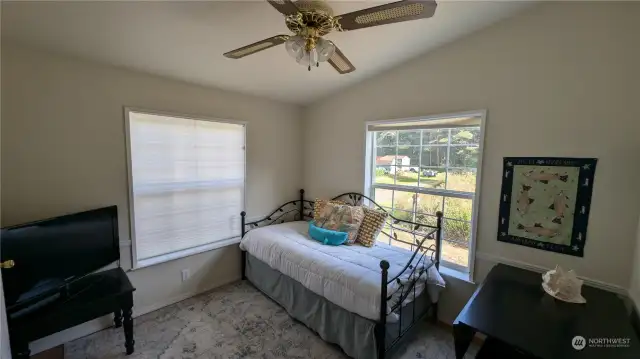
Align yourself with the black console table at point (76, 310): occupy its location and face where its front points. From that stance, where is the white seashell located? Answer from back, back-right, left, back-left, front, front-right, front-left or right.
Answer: front

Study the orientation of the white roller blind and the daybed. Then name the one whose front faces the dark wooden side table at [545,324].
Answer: the white roller blind

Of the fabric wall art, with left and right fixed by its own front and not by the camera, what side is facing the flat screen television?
front

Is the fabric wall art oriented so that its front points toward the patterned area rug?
yes

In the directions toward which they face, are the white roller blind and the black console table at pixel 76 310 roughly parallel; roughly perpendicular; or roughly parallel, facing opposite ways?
roughly parallel

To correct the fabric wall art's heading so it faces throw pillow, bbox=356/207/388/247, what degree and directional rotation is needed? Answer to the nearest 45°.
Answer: approximately 45° to its right

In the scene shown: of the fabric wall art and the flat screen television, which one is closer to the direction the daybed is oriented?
the flat screen television

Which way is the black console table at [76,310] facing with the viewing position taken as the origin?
facing the viewer and to the right of the viewer

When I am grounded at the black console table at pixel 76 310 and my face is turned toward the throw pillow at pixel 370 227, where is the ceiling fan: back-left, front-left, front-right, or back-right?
front-right

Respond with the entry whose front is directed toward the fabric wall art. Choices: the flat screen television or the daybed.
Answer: the flat screen television

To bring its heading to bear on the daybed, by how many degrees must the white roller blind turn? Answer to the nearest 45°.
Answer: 0° — it already faces it

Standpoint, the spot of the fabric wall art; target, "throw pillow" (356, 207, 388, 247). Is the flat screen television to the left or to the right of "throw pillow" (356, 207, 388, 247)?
left

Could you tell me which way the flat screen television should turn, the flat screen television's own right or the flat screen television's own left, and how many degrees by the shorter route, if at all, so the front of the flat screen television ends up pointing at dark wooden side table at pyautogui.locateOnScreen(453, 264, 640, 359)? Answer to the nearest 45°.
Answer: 0° — it already faces it

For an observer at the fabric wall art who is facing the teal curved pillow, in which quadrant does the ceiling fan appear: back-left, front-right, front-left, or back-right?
front-left
